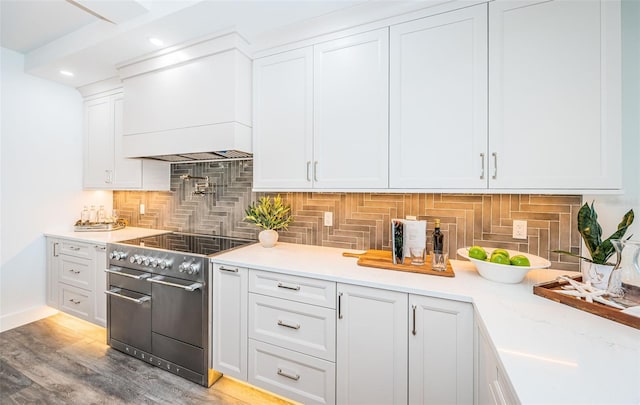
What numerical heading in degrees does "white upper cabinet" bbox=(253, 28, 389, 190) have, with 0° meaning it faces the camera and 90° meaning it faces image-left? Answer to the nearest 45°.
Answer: approximately 45°

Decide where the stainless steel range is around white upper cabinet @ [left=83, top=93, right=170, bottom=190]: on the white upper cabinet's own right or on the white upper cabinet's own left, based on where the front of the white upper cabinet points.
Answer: on the white upper cabinet's own left

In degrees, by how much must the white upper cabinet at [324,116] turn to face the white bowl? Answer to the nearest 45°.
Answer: approximately 90° to its left

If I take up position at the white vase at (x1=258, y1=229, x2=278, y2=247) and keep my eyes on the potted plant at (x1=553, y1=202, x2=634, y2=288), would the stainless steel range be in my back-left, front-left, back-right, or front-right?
back-right

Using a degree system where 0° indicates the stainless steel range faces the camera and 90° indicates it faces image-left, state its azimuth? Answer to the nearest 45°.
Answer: approximately 45°

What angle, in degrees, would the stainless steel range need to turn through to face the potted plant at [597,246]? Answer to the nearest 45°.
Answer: approximately 90° to its left

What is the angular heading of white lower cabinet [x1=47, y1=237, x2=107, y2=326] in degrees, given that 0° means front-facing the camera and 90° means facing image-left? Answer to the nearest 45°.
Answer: approximately 45°

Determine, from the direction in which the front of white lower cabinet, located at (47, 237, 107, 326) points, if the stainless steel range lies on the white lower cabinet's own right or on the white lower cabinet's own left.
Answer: on the white lower cabinet's own left

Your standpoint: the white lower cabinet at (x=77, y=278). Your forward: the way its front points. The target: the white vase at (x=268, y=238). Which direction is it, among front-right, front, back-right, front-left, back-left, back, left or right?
left

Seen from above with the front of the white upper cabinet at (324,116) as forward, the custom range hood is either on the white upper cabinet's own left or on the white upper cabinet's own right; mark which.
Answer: on the white upper cabinet's own right
